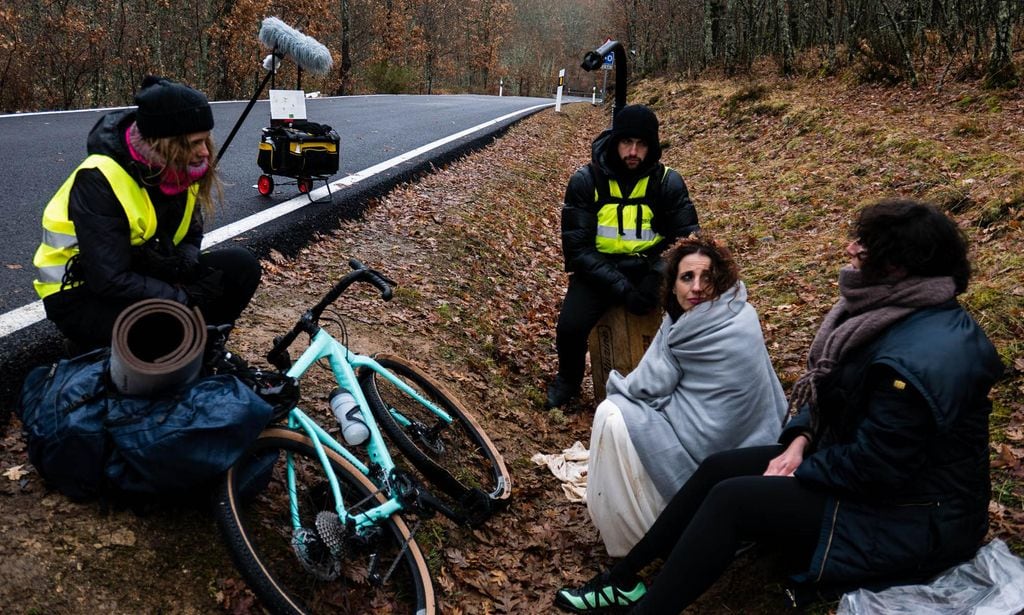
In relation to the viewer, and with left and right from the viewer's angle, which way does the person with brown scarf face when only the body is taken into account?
facing to the left of the viewer

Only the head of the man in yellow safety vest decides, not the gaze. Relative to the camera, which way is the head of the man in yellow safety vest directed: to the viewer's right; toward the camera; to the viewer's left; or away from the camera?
toward the camera

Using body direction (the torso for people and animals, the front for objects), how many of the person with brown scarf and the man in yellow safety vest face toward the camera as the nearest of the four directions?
1

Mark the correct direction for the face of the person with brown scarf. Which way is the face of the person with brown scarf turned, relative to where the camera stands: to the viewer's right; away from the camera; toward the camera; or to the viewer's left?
to the viewer's left

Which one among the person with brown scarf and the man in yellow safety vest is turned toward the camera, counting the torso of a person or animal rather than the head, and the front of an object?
the man in yellow safety vest

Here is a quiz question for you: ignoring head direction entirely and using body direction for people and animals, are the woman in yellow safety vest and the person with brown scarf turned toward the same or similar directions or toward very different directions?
very different directions

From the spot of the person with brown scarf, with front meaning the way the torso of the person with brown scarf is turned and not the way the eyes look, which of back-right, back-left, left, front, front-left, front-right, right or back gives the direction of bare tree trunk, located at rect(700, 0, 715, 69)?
right

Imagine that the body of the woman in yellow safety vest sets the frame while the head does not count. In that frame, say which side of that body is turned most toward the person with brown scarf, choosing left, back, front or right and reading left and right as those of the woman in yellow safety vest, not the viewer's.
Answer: front

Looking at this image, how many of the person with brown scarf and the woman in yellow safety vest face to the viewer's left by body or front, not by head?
1

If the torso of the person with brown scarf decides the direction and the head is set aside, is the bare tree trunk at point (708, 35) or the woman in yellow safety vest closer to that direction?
the woman in yellow safety vest

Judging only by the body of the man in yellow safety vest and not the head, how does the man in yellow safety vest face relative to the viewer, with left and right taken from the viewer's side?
facing the viewer

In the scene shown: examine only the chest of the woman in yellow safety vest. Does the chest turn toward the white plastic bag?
yes

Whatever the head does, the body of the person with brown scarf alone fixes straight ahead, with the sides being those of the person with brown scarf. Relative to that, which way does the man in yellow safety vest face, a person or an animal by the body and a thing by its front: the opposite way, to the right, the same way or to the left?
to the left

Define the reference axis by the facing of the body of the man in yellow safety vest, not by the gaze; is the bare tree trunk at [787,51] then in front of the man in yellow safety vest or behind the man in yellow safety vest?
behind

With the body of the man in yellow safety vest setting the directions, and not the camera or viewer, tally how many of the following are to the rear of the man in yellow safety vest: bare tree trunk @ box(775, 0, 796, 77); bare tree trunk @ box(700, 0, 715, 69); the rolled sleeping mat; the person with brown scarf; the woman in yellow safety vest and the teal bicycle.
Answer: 2

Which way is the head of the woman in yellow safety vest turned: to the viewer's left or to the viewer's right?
to the viewer's right

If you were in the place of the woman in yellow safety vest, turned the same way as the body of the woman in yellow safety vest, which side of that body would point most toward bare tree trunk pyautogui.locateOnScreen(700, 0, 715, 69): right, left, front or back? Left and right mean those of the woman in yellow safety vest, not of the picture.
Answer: left

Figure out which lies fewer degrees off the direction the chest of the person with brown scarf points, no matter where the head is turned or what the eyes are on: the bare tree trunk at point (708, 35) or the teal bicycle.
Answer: the teal bicycle

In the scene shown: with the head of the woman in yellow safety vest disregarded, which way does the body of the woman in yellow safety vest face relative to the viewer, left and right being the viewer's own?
facing the viewer and to the right of the viewer
